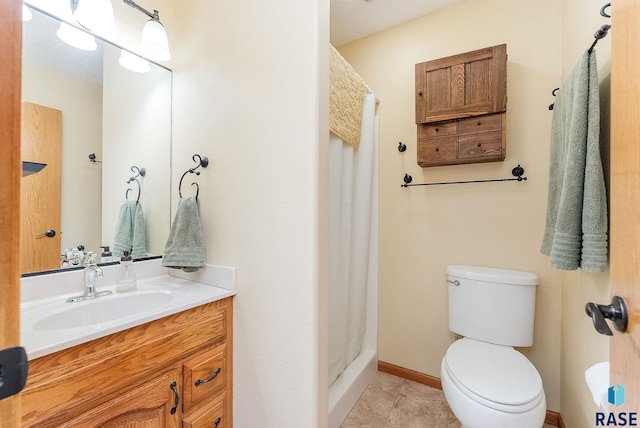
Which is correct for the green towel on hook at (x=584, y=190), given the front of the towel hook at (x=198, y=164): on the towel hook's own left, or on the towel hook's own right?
on the towel hook's own left

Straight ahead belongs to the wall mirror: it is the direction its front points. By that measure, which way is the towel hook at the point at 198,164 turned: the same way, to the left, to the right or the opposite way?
to the right

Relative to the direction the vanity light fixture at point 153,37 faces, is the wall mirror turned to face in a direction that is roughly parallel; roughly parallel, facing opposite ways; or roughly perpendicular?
roughly parallel

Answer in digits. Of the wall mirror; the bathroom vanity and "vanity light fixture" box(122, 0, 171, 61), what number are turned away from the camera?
0

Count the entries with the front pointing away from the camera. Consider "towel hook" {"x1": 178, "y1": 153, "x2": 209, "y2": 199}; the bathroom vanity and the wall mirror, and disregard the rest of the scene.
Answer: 0

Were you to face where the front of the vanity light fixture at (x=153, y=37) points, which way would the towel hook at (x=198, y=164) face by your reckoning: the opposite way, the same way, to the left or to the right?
to the right

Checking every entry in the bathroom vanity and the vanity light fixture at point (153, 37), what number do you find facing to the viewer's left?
0

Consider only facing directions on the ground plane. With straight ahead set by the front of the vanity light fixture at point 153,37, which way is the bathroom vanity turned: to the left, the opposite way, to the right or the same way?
the same way

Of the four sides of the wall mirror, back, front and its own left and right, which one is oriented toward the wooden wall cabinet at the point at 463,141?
front

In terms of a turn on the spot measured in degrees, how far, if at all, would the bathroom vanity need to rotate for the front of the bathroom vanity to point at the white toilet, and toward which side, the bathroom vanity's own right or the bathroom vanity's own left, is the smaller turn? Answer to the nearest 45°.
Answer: approximately 45° to the bathroom vanity's own left

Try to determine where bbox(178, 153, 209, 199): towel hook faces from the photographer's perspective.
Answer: facing the viewer and to the left of the viewer

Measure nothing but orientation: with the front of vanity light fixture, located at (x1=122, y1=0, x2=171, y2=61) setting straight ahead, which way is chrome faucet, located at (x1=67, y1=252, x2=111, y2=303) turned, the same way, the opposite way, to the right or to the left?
the same way

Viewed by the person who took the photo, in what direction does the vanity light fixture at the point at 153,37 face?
facing the viewer and to the right of the viewer

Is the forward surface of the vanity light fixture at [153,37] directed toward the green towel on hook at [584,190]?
yes

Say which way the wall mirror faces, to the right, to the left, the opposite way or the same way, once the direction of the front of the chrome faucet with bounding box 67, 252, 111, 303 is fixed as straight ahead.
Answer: the same way

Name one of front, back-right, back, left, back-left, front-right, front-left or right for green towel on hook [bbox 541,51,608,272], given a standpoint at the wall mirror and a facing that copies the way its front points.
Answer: front
